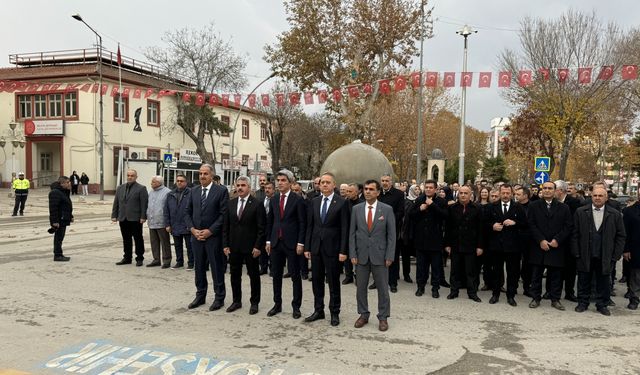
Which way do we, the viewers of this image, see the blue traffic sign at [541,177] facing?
facing the viewer

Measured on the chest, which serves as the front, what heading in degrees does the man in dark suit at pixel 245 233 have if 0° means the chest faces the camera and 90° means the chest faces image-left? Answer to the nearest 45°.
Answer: approximately 45°

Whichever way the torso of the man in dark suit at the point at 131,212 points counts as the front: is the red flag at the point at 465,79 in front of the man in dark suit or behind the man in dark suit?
behind

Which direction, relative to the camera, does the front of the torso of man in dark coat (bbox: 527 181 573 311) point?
toward the camera

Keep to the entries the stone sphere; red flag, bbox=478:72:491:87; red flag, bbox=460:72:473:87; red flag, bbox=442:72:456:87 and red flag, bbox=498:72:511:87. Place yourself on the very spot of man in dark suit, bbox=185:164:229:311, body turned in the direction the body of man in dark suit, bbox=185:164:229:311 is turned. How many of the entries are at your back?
5

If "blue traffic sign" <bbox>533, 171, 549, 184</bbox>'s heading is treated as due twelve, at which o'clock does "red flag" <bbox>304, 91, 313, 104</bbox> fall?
The red flag is roughly at 3 o'clock from the blue traffic sign.

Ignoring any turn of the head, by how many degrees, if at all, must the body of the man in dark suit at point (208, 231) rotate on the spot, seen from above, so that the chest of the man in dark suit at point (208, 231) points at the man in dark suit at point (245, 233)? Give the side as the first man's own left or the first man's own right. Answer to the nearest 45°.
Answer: approximately 90° to the first man's own left

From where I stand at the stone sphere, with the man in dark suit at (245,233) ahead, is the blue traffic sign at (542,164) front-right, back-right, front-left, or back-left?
back-left

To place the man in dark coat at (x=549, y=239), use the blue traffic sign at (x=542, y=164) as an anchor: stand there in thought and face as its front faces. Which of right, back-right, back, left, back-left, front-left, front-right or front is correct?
front

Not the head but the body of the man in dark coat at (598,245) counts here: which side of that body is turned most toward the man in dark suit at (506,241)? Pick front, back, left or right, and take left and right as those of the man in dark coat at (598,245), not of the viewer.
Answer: right

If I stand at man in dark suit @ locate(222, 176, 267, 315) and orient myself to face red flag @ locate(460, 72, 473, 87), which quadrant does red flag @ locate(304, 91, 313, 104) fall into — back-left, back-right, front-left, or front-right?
front-left

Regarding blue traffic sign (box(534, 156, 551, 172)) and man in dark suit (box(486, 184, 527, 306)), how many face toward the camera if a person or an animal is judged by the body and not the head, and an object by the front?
2

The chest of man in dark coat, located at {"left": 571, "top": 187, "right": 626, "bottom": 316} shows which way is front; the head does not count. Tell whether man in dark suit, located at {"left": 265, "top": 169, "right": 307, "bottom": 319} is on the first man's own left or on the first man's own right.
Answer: on the first man's own right

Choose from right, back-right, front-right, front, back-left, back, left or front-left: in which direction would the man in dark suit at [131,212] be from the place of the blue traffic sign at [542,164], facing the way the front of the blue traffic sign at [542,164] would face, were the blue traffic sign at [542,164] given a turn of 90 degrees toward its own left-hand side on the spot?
back-right

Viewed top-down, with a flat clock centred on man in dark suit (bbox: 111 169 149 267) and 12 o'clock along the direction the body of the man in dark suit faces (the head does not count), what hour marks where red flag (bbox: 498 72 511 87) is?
The red flag is roughly at 7 o'clock from the man in dark suit.

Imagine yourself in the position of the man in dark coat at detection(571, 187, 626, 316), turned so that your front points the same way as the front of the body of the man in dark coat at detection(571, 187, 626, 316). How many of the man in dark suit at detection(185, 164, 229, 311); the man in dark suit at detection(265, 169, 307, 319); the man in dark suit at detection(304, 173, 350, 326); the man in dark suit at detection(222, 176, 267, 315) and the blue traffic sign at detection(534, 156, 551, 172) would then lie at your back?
1

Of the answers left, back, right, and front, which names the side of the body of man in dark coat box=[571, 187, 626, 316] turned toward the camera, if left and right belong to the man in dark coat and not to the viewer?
front
